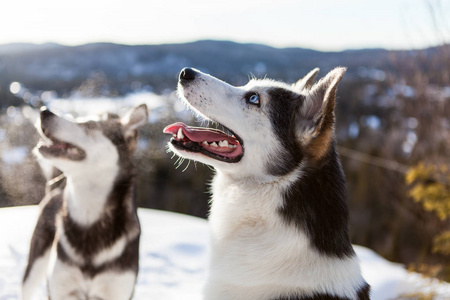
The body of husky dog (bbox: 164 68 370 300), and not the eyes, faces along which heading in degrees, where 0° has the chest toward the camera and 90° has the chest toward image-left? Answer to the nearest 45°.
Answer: approximately 90°
